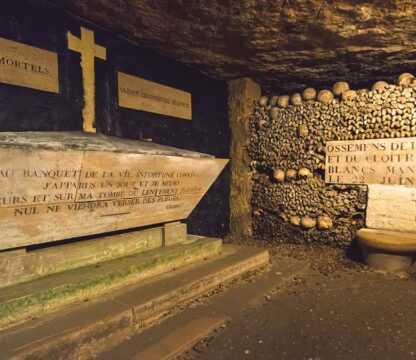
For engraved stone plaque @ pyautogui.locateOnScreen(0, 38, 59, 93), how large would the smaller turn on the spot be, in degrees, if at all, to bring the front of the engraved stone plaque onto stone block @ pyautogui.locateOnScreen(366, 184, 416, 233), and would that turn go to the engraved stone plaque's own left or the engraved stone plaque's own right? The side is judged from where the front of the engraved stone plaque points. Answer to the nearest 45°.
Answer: approximately 45° to the engraved stone plaque's own left

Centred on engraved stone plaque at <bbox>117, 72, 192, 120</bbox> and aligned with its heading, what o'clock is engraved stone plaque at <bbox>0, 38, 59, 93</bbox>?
engraved stone plaque at <bbox>0, 38, 59, 93</bbox> is roughly at 3 o'clock from engraved stone plaque at <bbox>117, 72, 192, 120</bbox>.

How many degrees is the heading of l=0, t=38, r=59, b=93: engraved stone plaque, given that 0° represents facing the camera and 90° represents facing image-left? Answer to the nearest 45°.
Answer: approximately 315°

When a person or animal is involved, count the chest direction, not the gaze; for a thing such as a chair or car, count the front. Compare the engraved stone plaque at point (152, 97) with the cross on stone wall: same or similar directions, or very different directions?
same or similar directions

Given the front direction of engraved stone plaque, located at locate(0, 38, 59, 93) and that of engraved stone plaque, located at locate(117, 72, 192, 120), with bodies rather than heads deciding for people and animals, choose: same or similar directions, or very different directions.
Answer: same or similar directions

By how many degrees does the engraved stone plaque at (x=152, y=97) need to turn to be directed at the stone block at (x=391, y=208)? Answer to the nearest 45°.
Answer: approximately 45° to its left

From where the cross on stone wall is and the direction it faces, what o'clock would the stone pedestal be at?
The stone pedestal is roughly at 11 o'clock from the cross on stone wall.

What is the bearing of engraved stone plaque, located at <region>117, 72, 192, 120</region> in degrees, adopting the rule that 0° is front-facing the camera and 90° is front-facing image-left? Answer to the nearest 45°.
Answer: approximately 315°

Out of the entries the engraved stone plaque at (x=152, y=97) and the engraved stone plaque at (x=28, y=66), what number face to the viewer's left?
0

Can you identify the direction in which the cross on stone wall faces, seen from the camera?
facing the viewer and to the right of the viewer

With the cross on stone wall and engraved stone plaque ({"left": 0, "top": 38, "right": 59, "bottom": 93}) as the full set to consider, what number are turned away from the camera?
0

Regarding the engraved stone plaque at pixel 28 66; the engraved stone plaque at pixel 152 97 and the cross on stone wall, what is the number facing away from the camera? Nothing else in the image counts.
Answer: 0

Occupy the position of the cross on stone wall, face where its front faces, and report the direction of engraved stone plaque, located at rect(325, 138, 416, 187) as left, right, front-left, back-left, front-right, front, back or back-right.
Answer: front-left

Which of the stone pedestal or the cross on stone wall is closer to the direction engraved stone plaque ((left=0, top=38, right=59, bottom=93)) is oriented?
the stone pedestal
